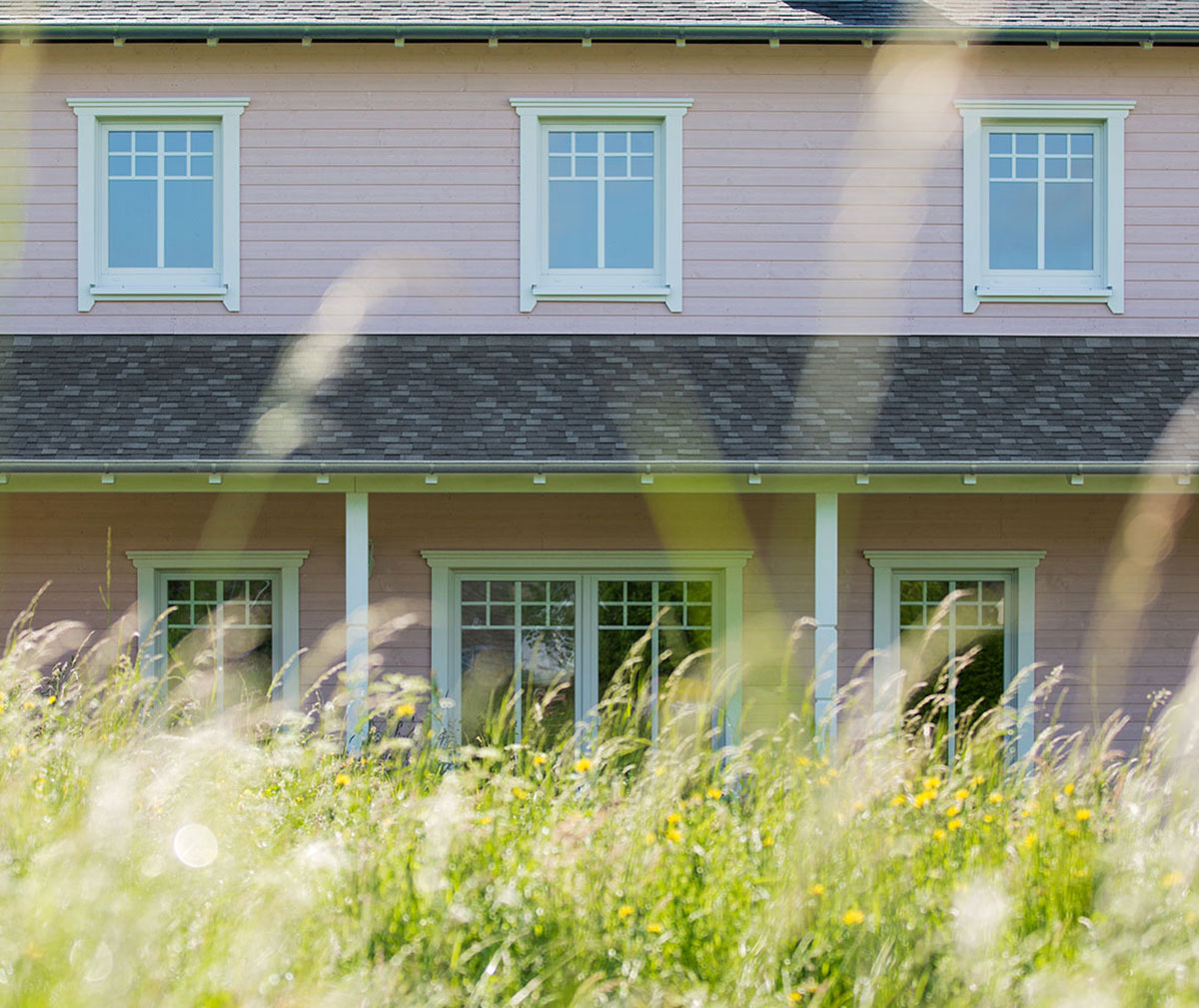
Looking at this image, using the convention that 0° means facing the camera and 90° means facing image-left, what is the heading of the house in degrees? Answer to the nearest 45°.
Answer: approximately 0°
